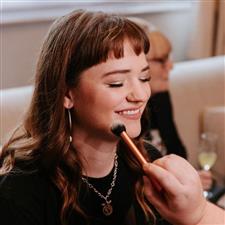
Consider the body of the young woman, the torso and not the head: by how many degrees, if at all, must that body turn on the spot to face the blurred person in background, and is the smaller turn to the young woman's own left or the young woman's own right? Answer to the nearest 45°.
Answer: approximately 135° to the young woman's own left

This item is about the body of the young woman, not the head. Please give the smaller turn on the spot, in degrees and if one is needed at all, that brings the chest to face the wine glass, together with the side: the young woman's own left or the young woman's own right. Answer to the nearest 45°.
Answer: approximately 90° to the young woman's own left

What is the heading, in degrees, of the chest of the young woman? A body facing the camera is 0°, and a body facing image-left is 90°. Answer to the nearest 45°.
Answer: approximately 315°

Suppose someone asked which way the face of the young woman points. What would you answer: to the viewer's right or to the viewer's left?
to the viewer's right
